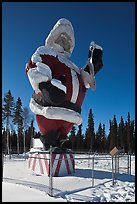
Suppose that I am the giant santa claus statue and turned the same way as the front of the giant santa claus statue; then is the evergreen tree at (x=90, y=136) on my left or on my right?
on my left

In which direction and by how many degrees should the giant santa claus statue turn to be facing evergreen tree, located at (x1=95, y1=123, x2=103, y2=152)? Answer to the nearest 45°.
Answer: approximately 135° to its left

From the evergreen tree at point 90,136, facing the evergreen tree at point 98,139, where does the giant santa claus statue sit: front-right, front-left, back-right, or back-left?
back-right

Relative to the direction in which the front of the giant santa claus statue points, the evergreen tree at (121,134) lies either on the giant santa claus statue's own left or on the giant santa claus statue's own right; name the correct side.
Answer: on the giant santa claus statue's own left

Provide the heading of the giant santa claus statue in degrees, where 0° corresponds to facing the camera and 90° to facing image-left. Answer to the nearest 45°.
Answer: approximately 315°

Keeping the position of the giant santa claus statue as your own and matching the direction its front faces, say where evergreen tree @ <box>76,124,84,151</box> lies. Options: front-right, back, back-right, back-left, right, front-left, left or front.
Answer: back-left

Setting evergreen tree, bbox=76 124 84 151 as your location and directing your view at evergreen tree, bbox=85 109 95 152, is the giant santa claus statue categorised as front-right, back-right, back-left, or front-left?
back-right
